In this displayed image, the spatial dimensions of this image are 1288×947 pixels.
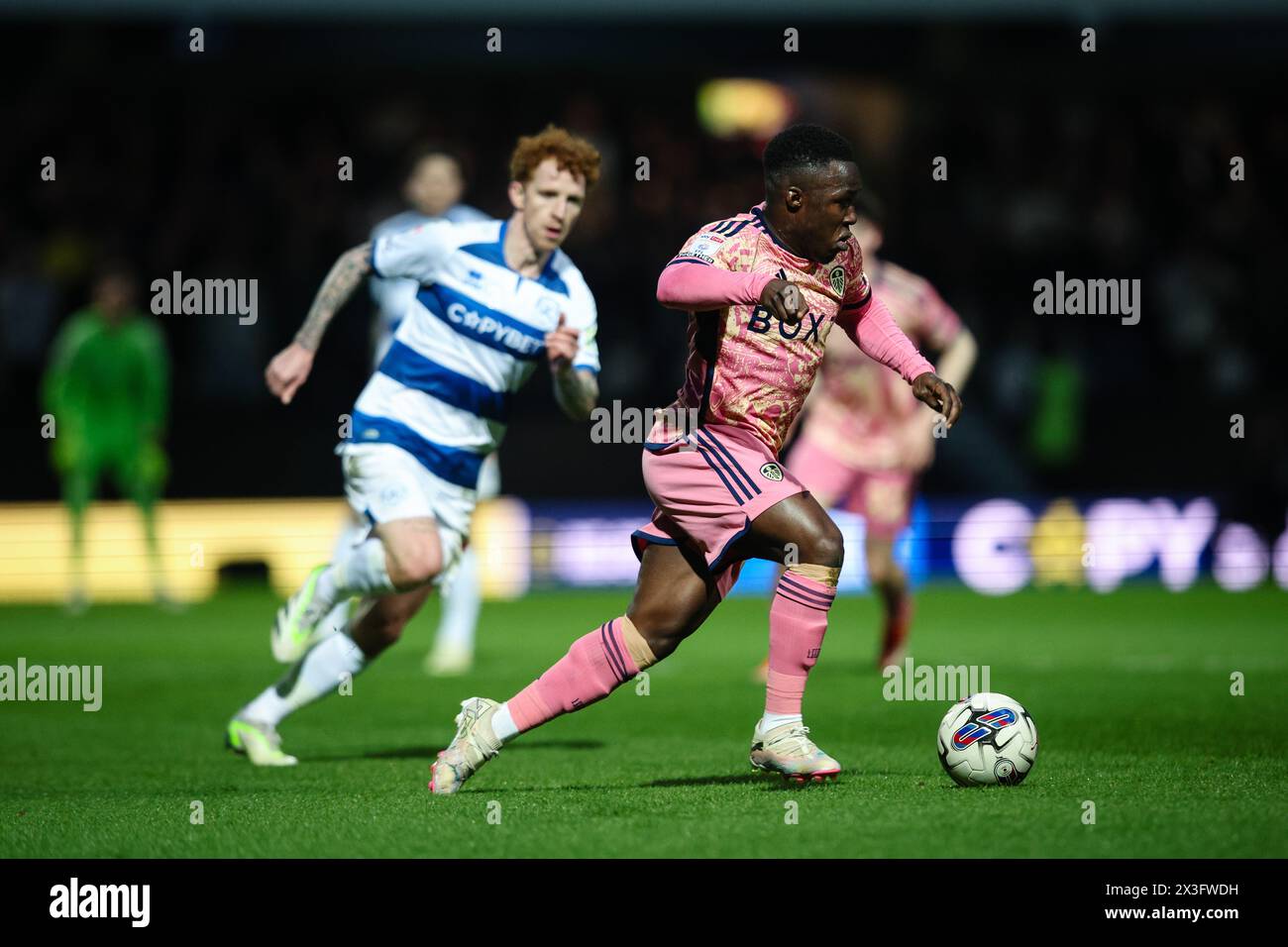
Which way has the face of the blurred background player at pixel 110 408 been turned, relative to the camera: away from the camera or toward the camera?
toward the camera

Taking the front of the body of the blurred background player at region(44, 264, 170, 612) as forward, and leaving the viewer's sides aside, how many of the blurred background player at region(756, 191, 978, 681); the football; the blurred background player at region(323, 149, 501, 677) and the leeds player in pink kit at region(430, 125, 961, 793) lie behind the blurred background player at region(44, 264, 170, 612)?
0

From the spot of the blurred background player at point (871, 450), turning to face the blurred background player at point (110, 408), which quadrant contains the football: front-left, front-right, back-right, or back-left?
back-left

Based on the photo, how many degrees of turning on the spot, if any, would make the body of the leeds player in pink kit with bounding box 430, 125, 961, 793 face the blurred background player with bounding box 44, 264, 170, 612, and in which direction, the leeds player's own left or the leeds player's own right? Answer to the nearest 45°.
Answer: approximately 180°

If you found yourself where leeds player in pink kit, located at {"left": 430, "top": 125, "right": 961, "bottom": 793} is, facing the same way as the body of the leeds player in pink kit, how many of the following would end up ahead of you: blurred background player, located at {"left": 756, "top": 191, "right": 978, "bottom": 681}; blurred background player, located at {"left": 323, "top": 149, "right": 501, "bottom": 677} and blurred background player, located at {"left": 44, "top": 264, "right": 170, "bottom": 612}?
0

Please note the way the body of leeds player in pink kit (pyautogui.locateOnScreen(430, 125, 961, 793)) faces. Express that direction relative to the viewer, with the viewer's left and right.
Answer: facing the viewer and to the right of the viewer

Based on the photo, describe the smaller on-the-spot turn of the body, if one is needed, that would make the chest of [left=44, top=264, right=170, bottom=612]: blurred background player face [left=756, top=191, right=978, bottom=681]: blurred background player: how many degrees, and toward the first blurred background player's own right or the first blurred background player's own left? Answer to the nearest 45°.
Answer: approximately 45° to the first blurred background player's own left

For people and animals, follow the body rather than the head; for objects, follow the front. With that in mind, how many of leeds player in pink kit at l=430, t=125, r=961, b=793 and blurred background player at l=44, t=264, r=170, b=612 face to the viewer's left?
0

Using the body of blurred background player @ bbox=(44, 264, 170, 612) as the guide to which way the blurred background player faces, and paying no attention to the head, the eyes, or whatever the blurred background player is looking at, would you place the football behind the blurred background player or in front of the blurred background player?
in front

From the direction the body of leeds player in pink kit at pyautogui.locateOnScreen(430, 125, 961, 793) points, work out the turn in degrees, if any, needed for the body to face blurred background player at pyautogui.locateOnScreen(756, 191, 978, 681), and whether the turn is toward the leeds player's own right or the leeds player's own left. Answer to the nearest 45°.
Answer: approximately 135° to the leeds player's own left

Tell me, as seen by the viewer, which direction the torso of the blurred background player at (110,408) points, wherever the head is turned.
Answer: toward the camera
